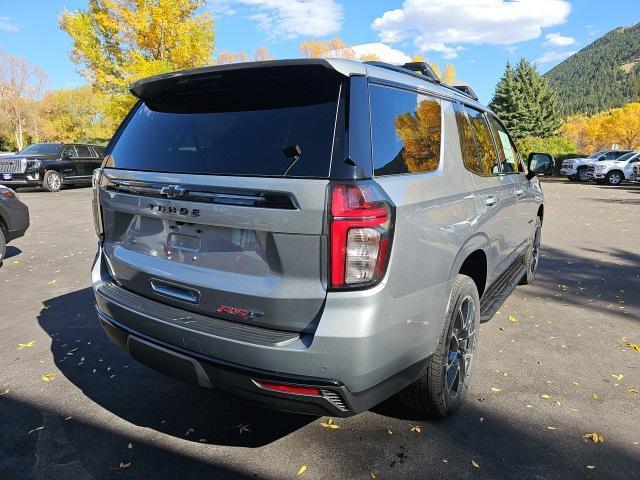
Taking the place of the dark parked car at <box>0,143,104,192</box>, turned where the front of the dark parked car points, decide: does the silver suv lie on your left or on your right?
on your left

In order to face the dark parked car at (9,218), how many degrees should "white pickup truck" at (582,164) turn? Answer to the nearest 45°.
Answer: approximately 45° to its left

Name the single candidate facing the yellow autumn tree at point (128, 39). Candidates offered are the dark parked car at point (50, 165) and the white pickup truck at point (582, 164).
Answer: the white pickup truck

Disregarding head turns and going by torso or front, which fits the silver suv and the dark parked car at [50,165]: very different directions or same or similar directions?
very different directions

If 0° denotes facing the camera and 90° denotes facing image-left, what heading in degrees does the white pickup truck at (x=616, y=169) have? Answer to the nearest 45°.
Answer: approximately 45°
